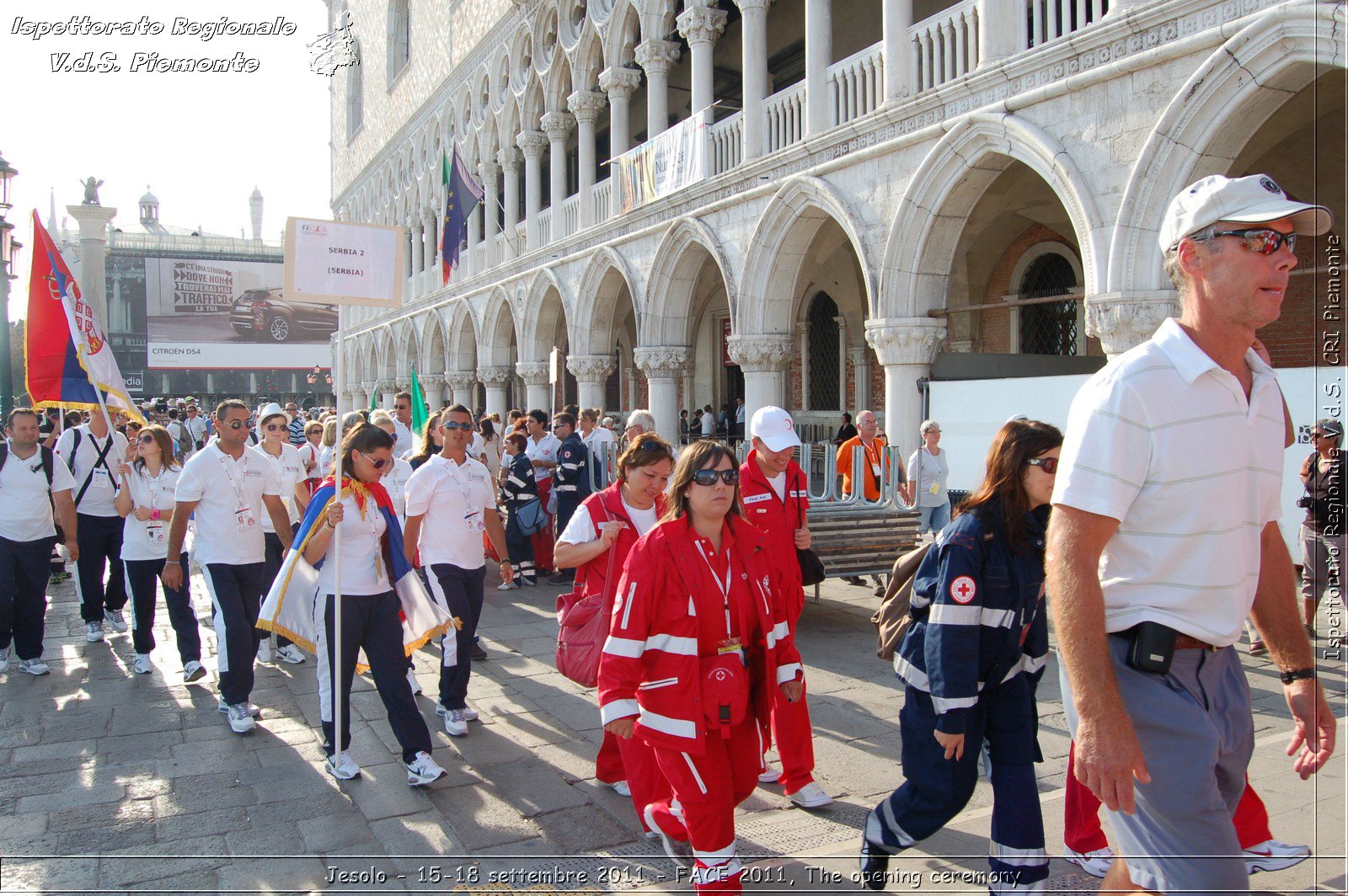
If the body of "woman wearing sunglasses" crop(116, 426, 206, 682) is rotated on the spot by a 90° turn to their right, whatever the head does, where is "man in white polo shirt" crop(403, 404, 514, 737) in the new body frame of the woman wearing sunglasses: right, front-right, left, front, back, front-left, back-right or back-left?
back-left

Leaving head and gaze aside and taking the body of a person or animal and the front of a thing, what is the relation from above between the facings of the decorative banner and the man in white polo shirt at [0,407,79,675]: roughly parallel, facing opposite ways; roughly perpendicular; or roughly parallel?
roughly perpendicular

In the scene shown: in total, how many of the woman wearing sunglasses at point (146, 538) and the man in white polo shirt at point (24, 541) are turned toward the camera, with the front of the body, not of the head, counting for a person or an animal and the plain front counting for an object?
2

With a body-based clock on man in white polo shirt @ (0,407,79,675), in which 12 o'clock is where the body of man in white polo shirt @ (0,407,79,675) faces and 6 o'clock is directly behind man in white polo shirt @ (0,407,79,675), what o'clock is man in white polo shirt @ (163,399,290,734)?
man in white polo shirt @ (163,399,290,734) is roughly at 11 o'clock from man in white polo shirt @ (0,407,79,675).

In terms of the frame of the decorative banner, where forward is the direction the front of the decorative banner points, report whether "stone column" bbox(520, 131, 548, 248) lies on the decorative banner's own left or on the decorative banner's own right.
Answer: on the decorative banner's own right

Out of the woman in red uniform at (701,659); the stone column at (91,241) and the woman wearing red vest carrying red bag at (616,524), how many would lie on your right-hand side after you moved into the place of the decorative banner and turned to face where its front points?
1

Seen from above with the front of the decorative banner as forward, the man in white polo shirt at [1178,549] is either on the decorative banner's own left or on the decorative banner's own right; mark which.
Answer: on the decorative banner's own left

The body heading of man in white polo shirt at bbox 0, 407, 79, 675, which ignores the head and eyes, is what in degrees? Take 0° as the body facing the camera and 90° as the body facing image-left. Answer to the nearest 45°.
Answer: approximately 0°

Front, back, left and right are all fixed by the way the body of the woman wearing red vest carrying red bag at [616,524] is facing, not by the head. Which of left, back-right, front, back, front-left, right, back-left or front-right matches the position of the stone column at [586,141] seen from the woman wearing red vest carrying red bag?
back-left

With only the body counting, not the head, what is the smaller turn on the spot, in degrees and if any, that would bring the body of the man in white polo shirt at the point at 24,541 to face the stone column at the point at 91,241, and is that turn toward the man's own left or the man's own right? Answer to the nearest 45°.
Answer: approximately 180°

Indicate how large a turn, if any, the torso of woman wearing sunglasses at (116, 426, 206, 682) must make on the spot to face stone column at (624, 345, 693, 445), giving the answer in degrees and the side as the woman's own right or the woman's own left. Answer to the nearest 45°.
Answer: approximately 135° to the woman's own left

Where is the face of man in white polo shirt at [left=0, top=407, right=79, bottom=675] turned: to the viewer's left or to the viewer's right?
to the viewer's right

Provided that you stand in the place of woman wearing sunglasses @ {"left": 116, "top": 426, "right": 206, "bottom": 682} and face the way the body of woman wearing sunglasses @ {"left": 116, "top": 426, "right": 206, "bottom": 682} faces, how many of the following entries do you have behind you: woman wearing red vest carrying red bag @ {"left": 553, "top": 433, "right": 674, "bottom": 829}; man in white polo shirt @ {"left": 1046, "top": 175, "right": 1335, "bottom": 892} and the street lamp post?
1

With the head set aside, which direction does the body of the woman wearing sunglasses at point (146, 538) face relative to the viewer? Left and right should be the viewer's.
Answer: facing the viewer

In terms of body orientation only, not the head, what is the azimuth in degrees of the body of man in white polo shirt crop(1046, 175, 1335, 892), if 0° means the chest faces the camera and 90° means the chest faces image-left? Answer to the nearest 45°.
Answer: approximately 315°

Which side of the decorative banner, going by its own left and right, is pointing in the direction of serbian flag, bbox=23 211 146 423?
front

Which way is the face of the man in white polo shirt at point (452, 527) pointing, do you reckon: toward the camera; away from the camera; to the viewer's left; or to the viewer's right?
toward the camera
